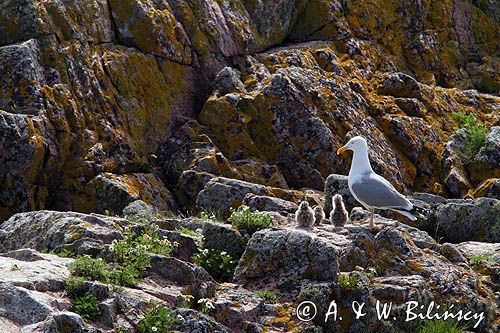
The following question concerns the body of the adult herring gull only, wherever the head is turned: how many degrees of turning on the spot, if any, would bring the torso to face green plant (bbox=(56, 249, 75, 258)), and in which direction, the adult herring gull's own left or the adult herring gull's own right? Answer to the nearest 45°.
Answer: approximately 45° to the adult herring gull's own left

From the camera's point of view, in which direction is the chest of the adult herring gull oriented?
to the viewer's left

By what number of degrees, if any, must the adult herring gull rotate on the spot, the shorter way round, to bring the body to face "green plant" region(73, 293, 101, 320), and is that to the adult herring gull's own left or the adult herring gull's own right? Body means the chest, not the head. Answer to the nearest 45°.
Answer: approximately 45° to the adult herring gull's own left

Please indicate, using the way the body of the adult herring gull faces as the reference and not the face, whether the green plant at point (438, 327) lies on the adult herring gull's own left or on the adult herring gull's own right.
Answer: on the adult herring gull's own left

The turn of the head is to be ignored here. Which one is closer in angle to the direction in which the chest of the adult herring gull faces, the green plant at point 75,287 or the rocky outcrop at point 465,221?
the green plant

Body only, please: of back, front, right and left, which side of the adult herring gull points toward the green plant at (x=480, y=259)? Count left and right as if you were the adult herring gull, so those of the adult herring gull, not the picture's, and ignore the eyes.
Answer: back

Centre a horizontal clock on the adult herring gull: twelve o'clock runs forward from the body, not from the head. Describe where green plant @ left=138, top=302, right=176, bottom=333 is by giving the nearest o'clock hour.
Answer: The green plant is roughly at 10 o'clock from the adult herring gull.

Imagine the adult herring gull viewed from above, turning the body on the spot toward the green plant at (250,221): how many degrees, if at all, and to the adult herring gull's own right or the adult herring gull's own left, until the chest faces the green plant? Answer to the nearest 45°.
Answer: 0° — it already faces it

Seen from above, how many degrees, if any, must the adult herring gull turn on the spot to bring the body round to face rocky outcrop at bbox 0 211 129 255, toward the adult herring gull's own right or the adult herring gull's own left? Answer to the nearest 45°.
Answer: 0° — it already faces it

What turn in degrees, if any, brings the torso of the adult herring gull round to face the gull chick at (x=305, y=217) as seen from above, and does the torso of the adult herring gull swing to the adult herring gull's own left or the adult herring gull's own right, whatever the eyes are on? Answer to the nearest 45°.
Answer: approximately 45° to the adult herring gull's own left
